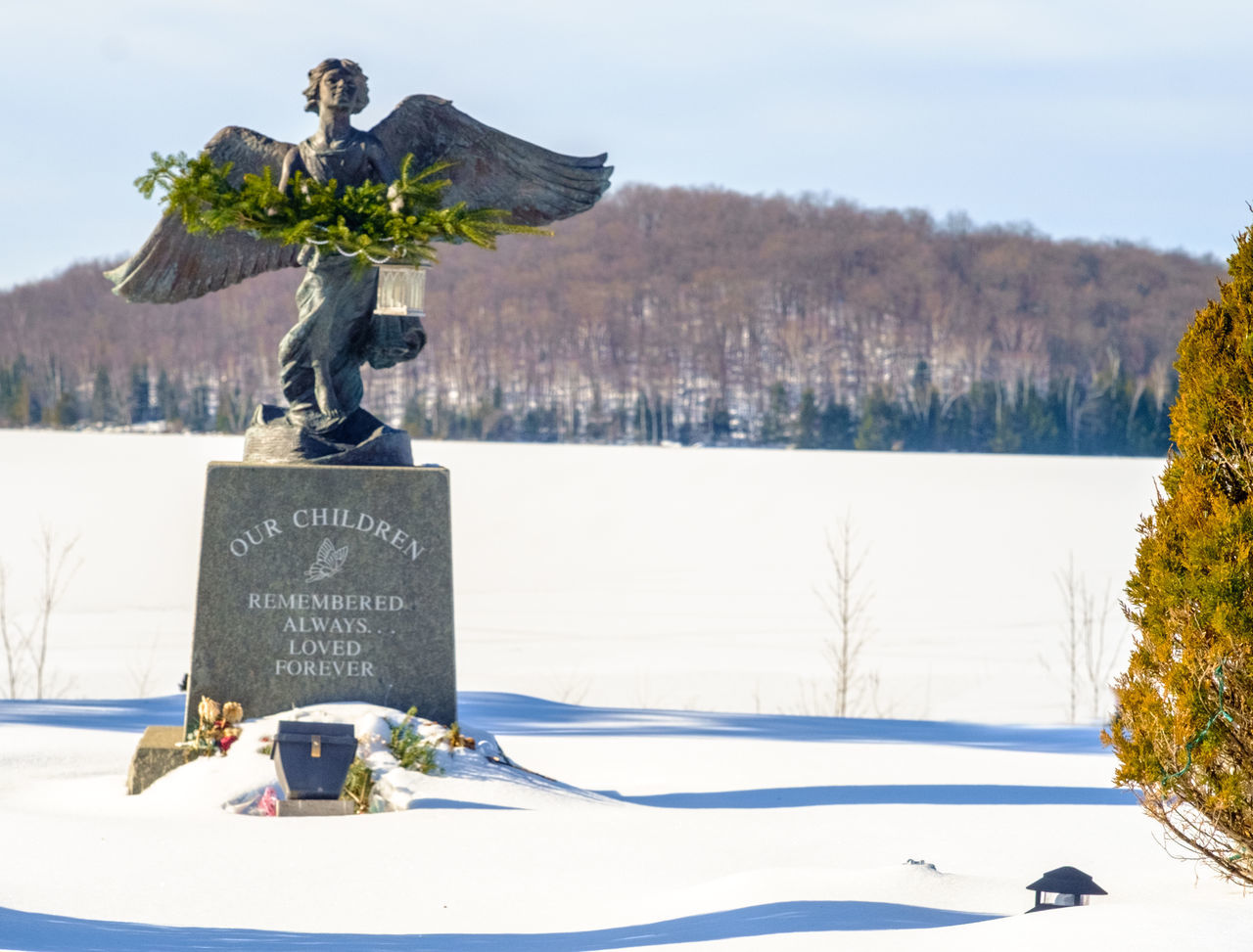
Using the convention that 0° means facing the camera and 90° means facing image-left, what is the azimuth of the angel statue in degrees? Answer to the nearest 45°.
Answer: approximately 0°

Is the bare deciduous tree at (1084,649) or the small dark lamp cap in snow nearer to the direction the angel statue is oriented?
the small dark lamp cap in snow

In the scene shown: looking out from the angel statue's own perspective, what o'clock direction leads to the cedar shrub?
The cedar shrub is roughly at 11 o'clock from the angel statue.

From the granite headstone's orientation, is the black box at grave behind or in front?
in front

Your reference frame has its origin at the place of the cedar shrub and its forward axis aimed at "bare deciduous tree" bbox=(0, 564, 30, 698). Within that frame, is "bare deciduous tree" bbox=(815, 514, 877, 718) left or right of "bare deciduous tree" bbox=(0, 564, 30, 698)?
right

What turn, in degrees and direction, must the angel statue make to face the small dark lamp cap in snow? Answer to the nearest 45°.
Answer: approximately 45° to its left

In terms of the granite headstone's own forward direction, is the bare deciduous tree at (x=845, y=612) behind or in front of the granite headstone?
behind

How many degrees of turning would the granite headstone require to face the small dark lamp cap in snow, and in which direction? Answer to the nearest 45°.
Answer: approximately 45° to its left

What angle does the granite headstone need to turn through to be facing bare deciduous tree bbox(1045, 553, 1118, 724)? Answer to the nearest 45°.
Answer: approximately 135° to its left

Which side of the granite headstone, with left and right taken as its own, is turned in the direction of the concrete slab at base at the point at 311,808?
front
